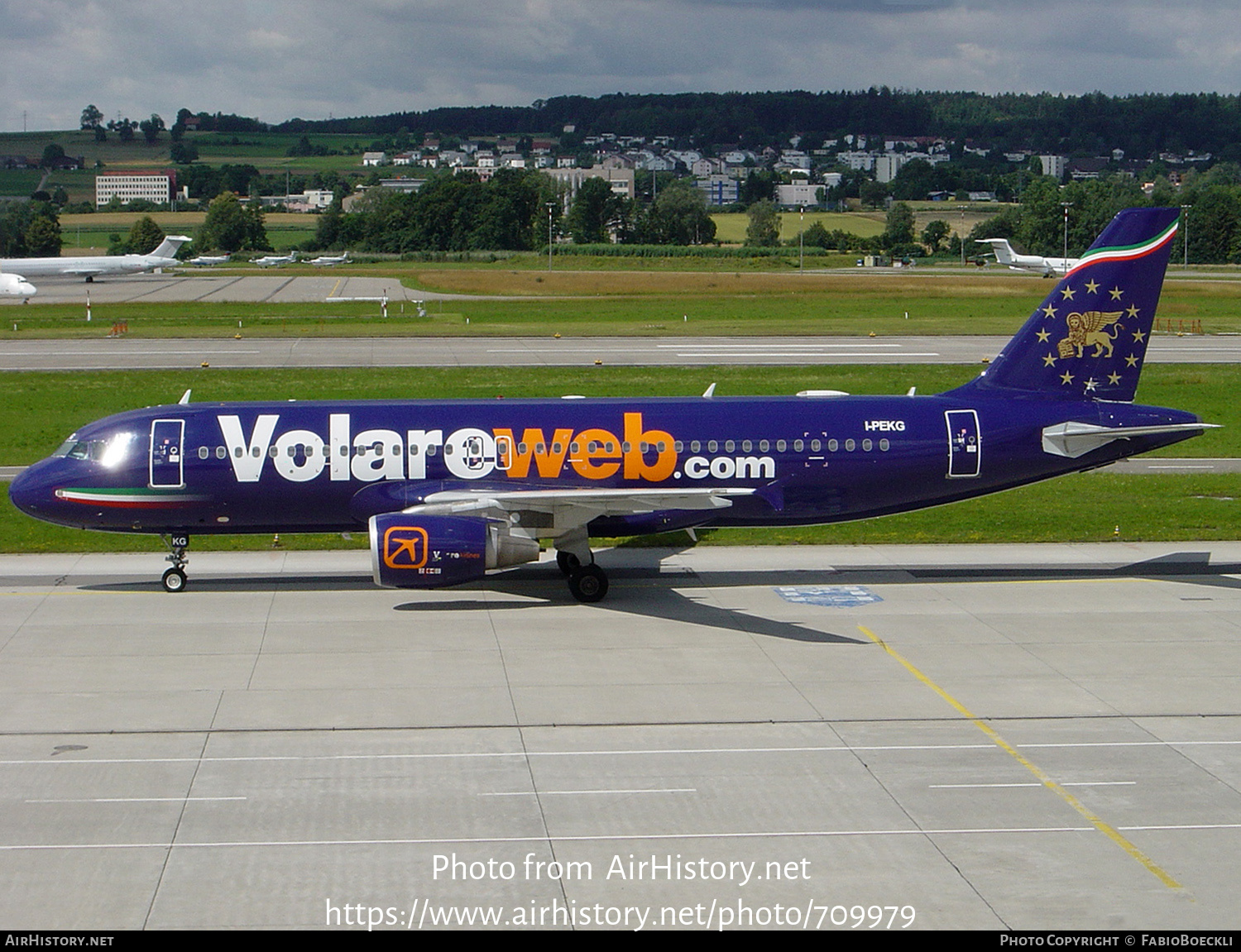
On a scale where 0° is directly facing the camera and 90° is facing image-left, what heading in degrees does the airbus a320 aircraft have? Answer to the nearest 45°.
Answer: approximately 90°
